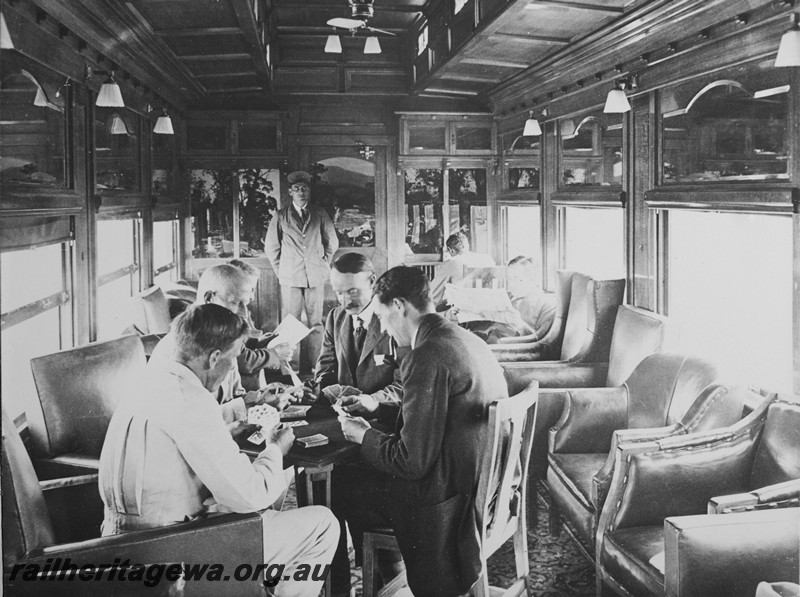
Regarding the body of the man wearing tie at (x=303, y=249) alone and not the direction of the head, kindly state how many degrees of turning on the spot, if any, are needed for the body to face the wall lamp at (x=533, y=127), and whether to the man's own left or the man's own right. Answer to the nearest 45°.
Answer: approximately 45° to the man's own left

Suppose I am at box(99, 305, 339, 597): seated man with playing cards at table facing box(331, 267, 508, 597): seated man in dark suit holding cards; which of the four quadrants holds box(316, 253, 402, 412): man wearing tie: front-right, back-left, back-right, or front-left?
front-left

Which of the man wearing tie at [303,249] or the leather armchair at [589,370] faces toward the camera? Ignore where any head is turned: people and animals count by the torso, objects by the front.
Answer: the man wearing tie

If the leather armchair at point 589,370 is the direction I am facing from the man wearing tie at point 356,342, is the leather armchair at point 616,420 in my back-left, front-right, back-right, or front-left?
front-right

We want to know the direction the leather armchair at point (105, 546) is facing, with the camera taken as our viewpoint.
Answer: facing to the right of the viewer

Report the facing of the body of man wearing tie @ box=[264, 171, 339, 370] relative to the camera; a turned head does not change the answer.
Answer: toward the camera

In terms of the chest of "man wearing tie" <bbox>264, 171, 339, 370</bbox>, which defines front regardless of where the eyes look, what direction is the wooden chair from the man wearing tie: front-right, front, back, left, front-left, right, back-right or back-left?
front

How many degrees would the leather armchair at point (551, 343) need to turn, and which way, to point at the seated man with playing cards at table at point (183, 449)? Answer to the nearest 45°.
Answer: approximately 90° to its left

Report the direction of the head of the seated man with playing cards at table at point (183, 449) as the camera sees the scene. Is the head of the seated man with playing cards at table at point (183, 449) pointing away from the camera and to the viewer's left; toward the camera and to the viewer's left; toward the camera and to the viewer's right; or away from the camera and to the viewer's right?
away from the camera and to the viewer's right

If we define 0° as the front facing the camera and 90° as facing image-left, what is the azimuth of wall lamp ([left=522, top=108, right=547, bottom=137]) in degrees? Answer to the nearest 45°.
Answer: approximately 90°

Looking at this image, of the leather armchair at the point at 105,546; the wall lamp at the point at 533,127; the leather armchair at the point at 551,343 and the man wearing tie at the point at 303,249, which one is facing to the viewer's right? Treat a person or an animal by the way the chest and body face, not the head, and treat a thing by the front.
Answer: the leather armchair at the point at 105,546

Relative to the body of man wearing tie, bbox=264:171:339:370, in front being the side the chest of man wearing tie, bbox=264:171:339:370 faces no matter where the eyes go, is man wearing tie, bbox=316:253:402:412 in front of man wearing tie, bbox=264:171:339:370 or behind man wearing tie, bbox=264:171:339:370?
in front

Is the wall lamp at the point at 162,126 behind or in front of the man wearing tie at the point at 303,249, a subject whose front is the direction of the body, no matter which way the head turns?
in front

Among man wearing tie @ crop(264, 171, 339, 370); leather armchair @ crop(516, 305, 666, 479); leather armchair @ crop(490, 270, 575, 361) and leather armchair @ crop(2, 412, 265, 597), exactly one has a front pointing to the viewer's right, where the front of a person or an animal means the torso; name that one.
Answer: leather armchair @ crop(2, 412, 265, 597)

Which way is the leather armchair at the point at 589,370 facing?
to the viewer's left

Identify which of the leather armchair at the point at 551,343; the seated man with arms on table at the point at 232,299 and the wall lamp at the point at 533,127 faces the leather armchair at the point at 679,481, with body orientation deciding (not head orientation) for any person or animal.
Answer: the seated man with arms on table

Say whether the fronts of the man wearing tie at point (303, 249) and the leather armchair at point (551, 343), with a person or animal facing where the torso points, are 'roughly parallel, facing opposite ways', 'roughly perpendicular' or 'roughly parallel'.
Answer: roughly perpendicular
